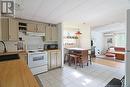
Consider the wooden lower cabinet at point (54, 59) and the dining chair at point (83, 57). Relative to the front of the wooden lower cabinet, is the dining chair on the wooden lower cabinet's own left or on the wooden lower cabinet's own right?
on the wooden lower cabinet's own left

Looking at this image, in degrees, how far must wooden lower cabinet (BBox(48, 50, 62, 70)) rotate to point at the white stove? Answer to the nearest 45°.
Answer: approximately 90° to its right

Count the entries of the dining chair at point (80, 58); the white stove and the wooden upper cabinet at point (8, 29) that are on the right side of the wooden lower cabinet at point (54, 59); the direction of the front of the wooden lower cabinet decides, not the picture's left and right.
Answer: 2

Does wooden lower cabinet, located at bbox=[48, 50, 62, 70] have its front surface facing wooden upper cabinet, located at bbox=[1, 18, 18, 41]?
no

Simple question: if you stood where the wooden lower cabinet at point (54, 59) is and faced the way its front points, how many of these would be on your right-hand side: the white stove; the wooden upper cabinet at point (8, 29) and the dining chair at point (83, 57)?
2

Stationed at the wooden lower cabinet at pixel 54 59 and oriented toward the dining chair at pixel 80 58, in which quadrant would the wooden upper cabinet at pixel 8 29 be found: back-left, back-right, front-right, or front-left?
back-right

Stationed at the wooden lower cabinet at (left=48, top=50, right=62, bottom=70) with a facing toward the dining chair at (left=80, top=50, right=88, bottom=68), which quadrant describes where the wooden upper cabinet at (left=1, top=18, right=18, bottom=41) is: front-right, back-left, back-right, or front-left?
back-right

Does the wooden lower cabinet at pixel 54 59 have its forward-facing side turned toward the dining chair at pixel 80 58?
no

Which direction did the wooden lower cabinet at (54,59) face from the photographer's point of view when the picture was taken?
facing the viewer and to the right of the viewer

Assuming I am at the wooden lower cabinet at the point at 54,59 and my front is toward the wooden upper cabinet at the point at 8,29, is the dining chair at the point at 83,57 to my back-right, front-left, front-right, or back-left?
back-left
